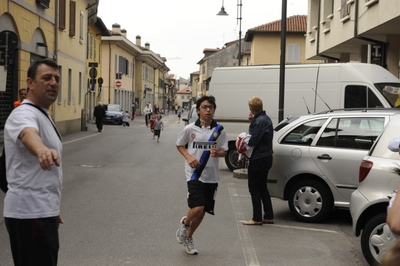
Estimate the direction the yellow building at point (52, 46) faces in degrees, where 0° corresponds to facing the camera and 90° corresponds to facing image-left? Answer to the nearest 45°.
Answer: approximately 315°

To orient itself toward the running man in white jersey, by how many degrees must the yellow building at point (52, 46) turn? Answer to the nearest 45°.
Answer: approximately 45° to its right

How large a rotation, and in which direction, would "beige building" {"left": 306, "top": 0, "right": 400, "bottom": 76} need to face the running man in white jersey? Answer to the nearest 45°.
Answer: approximately 45° to its left

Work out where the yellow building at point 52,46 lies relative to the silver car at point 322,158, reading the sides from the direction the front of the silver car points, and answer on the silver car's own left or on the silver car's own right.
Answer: on the silver car's own left

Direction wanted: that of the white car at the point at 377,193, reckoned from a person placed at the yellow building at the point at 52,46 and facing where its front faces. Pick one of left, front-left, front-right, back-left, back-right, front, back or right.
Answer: front-right

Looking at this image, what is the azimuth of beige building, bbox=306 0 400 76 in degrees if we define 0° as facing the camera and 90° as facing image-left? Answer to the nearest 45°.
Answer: approximately 45°
